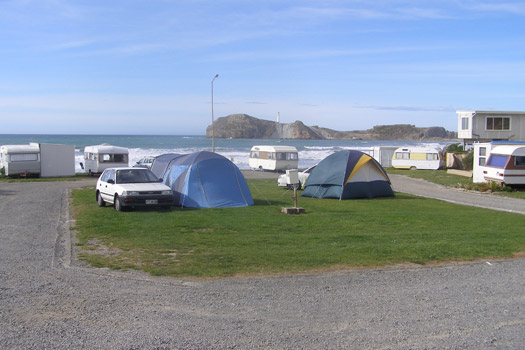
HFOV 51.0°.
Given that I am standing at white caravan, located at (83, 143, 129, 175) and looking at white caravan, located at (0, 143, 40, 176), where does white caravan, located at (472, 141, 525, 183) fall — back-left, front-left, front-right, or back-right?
back-left

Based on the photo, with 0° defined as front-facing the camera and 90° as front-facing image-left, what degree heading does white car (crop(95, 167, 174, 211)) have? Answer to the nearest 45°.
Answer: approximately 315°

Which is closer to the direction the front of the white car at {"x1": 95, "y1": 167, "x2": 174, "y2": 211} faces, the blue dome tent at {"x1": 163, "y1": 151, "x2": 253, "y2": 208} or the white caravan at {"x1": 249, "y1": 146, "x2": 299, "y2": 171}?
the blue dome tent

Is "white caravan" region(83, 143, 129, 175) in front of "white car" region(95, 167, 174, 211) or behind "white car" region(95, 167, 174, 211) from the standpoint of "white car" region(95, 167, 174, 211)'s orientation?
behind

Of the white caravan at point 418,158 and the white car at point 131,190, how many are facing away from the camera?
0

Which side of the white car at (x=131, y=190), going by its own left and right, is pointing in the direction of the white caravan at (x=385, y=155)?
left

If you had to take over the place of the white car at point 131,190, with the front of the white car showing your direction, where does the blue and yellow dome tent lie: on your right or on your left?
on your left
